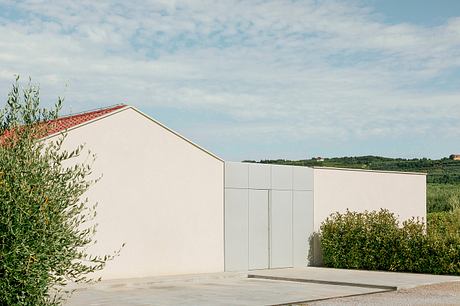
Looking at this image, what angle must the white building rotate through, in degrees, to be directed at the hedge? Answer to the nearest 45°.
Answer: approximately 45° to its left

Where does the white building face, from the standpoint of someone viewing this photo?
facing the viewer and to the right of the viewer

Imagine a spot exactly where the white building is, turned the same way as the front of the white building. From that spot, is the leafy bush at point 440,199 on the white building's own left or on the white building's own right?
on the white building's own left

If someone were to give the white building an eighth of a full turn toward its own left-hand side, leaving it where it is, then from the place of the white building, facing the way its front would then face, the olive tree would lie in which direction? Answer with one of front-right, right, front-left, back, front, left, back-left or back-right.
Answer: right

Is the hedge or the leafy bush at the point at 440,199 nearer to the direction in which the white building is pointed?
the hedge
